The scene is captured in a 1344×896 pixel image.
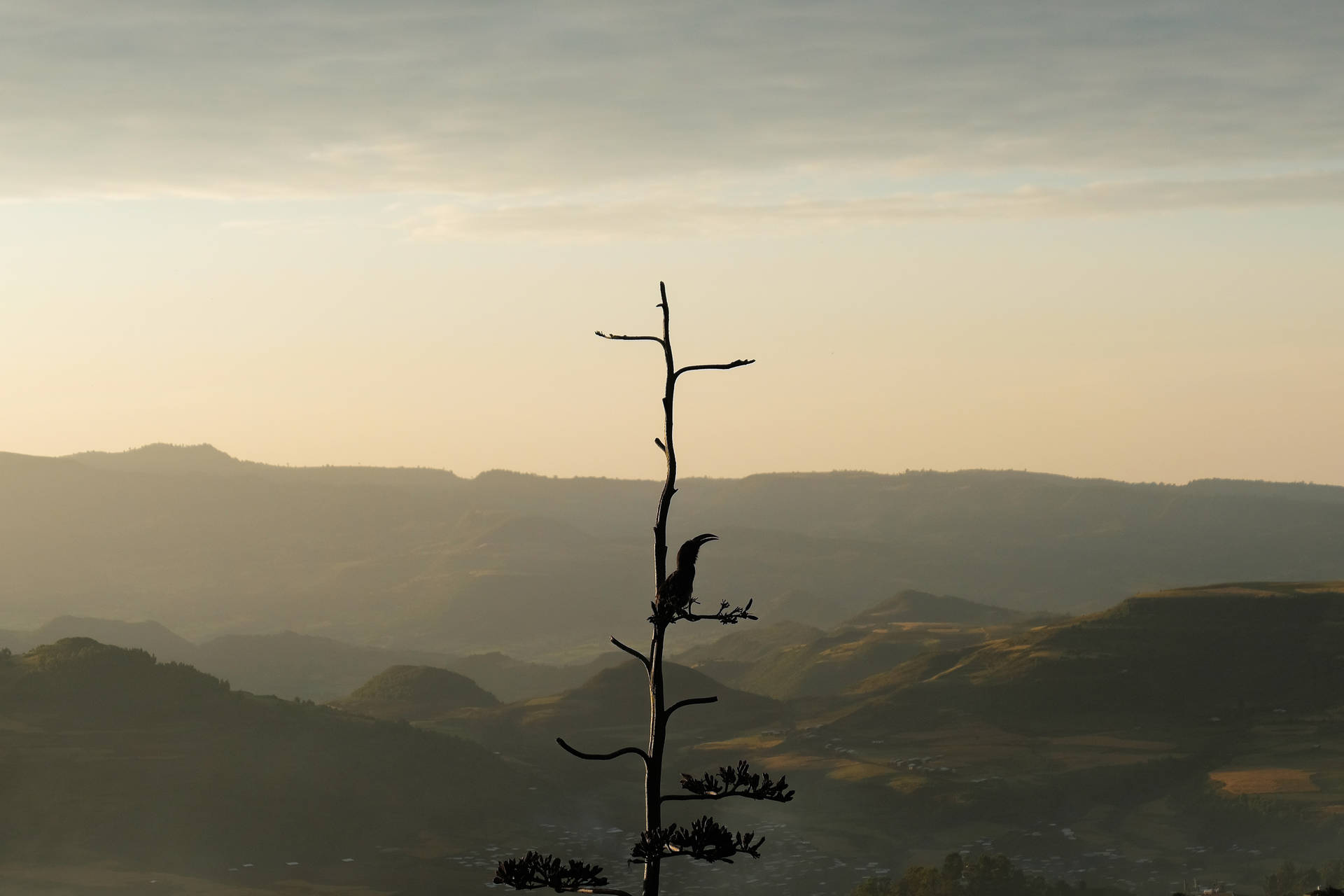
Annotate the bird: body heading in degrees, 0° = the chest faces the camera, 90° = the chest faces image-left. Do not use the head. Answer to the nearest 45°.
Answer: approximately 270°
